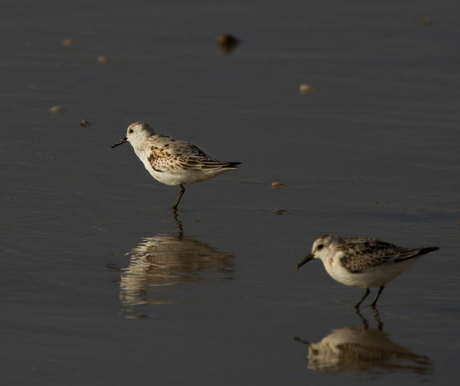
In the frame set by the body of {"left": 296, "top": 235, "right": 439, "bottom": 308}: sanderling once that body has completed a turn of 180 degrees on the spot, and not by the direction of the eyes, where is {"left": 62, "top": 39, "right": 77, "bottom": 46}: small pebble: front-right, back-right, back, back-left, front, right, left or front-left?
back-left

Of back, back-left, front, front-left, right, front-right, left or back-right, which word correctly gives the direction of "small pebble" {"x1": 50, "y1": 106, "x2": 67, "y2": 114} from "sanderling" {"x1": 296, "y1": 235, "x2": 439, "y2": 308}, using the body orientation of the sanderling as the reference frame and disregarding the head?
front-right

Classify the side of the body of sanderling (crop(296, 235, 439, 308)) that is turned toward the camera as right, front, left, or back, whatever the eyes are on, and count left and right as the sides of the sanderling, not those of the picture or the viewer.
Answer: left

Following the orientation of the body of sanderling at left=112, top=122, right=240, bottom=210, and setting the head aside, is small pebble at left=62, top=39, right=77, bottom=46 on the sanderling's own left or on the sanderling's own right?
on the sanderling's own right

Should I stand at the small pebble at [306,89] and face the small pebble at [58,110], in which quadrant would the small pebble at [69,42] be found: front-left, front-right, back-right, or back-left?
front-right

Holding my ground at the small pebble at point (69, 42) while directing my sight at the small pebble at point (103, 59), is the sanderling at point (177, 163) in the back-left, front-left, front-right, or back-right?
front-right

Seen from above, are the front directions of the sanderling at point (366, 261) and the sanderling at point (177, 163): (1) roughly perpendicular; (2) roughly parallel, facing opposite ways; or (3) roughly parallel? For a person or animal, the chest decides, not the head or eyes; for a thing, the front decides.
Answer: roughly parallel

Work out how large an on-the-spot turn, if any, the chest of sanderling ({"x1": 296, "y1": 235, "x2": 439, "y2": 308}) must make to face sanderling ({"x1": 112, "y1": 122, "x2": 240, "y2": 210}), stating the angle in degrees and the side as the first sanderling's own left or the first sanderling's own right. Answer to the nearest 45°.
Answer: approximately 45° to the first sanderling's own right

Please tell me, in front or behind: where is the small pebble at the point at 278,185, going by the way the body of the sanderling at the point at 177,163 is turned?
behind

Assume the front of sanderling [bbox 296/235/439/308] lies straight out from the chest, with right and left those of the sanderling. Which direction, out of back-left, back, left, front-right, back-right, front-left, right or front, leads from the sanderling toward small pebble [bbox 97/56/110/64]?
front-right

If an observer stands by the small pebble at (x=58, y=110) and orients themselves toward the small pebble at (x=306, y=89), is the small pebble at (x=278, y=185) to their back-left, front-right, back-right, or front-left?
front-right

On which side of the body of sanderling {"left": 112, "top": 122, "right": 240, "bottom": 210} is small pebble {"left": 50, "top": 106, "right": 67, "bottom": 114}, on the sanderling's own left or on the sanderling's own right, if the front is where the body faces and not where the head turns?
on the sanderling's own right

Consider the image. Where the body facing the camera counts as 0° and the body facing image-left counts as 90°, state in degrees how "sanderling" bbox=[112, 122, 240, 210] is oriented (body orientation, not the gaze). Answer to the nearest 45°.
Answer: approximately 90°
